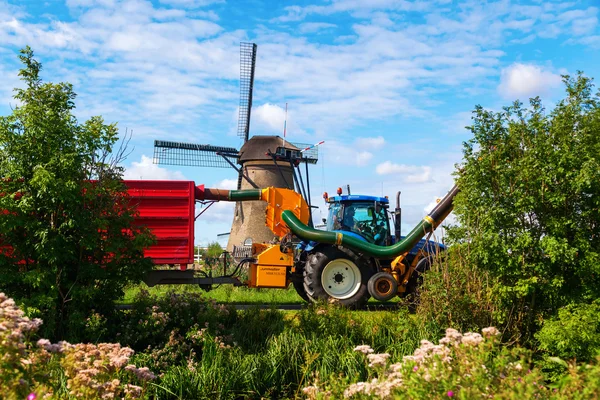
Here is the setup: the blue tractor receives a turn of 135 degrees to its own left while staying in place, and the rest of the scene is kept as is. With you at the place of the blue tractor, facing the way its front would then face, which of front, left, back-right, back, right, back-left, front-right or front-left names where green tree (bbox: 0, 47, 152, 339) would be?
left

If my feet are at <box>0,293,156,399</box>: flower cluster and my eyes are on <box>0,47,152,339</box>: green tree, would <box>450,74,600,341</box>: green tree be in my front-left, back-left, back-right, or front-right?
front-right

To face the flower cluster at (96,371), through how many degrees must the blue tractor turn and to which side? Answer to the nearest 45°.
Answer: approximately 90° to its right

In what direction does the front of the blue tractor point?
to the viewer's right

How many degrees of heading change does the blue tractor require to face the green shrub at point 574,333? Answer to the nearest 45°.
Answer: approximately 45° to its right

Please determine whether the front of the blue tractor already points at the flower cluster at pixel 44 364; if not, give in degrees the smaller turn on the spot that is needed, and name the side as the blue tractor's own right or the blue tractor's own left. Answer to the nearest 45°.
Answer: approximately 90° to the blue tractor's own right

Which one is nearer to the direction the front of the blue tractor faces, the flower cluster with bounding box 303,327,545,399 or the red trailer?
the flower cluster

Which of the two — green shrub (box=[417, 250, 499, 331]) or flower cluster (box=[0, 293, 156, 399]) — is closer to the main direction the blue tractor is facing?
the green shrub

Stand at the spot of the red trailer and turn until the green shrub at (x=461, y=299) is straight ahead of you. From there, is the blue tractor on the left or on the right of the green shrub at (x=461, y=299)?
left

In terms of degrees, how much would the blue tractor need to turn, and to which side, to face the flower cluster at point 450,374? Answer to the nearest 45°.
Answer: approximately 90° to its right

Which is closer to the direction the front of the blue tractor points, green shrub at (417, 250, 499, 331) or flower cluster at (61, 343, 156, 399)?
the green shrub
